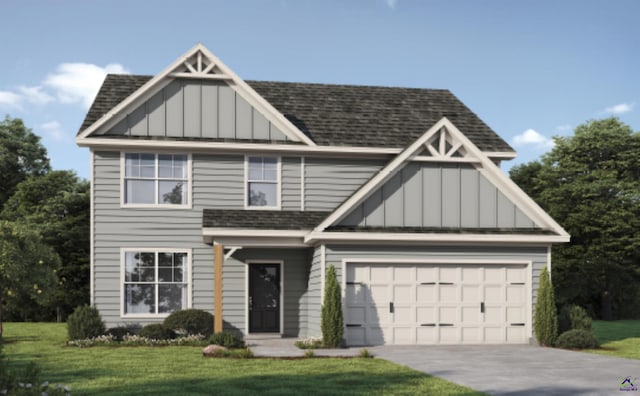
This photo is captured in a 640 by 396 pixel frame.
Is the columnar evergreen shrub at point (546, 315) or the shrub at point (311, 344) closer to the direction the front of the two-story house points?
the shrub

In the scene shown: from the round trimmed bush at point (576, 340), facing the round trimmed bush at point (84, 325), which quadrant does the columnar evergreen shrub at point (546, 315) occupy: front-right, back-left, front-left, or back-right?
front-right

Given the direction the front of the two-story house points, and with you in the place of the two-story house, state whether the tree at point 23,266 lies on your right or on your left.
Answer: on your right

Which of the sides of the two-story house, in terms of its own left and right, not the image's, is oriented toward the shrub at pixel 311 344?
front

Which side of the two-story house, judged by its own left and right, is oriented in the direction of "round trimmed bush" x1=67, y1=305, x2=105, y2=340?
right

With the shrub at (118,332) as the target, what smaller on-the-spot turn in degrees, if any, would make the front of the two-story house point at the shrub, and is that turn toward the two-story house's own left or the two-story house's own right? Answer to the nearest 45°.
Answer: approximately 90° to the two-story house's own right

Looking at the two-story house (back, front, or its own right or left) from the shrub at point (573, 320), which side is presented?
left

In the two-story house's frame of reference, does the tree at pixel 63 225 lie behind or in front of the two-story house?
behind

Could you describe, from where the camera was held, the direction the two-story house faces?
facing the viewer

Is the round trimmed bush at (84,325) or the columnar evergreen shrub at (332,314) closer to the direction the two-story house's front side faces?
the columnar evergreen shrub
